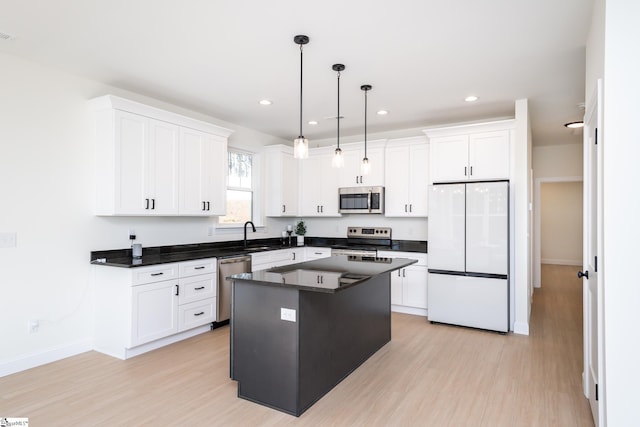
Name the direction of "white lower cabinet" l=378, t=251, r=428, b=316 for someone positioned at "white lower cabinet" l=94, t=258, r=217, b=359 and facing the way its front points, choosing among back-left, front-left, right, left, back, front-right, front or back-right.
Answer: front-left

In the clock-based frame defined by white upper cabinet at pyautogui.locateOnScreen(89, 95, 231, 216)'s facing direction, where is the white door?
The white door is roughly at 12 o'clock from the white upper cabinet.

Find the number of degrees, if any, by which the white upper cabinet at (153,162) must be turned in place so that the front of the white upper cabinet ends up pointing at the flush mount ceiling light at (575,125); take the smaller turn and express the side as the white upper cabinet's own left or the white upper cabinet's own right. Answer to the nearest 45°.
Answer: approximately 45° to the white upper cabinet's own left

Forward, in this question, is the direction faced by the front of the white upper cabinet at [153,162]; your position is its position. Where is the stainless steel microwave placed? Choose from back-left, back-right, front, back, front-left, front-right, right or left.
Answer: front-left

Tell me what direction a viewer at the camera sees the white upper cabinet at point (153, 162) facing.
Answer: facing the viewer and to the right of the viewer

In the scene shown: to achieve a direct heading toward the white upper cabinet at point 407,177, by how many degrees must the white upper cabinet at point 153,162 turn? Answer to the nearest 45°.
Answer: approximately 45° to its left

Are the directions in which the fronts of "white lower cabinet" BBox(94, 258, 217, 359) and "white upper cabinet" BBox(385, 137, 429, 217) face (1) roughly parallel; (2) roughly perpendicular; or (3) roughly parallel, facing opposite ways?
roughly perpendicular

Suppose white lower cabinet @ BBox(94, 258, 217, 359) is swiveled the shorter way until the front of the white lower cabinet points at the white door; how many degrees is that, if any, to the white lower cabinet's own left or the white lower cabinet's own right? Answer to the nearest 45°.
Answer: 0° — it already faces it

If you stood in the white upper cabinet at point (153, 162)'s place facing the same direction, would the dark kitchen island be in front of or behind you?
in front

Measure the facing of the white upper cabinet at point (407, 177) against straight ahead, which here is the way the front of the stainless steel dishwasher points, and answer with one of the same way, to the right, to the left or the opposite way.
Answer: to the right

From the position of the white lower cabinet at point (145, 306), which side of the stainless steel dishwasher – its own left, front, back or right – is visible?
right
